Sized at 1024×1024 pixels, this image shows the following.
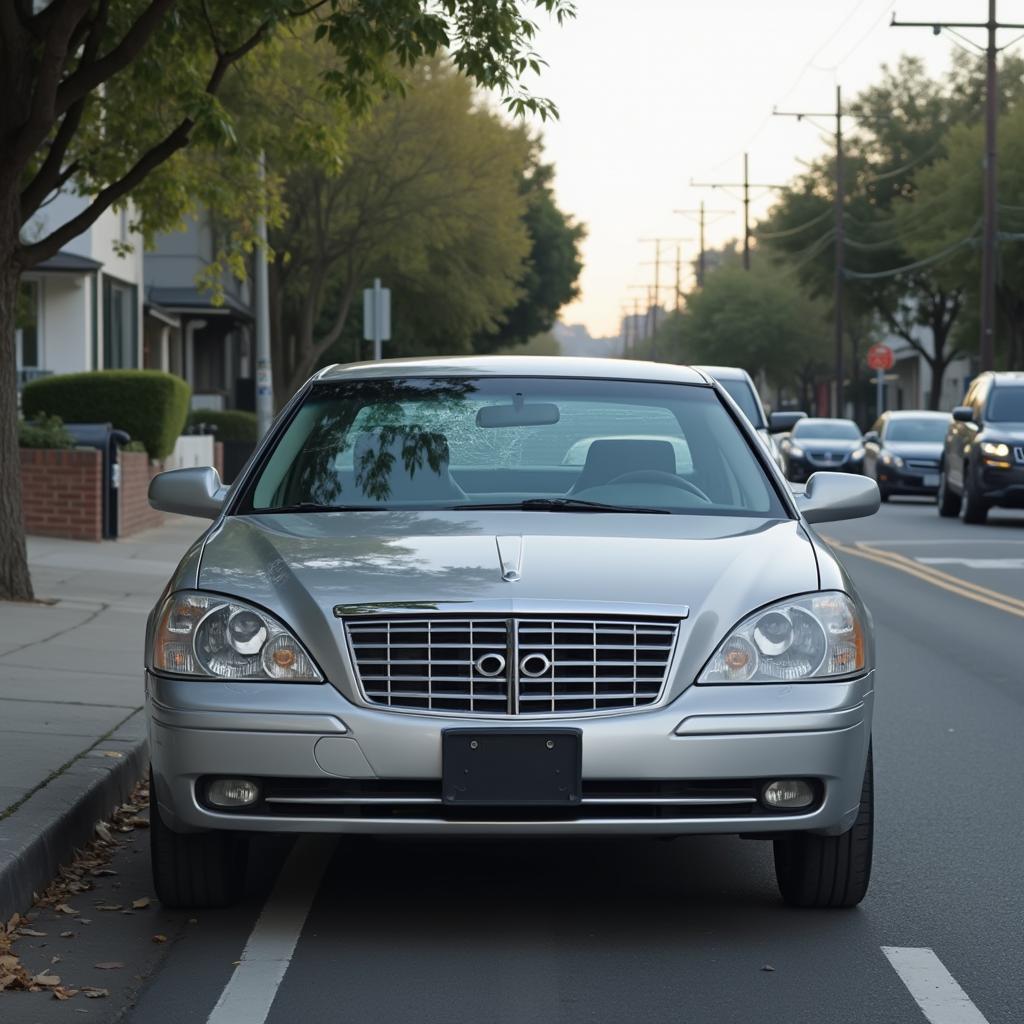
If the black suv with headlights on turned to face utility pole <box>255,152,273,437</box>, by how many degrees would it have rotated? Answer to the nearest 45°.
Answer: approximately 135° to its right

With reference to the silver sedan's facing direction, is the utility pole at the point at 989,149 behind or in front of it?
behind

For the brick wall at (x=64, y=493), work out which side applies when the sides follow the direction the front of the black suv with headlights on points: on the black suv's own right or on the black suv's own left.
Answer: on the black suv's own right

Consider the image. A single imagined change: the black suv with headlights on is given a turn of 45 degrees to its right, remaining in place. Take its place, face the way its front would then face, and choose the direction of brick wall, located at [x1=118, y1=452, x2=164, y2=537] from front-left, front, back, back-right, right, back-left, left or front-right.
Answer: front-right

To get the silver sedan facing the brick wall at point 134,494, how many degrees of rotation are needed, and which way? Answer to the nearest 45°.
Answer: approximately 180°

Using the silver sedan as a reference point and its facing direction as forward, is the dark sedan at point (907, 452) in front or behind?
behind

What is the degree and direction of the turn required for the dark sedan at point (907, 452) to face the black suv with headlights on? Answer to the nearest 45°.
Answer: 0° — it already faces it

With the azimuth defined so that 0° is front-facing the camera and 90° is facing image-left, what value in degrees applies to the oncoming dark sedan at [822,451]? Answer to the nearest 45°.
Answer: approximately 0°

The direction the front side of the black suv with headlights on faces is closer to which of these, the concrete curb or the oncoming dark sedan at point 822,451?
the concrete curb
